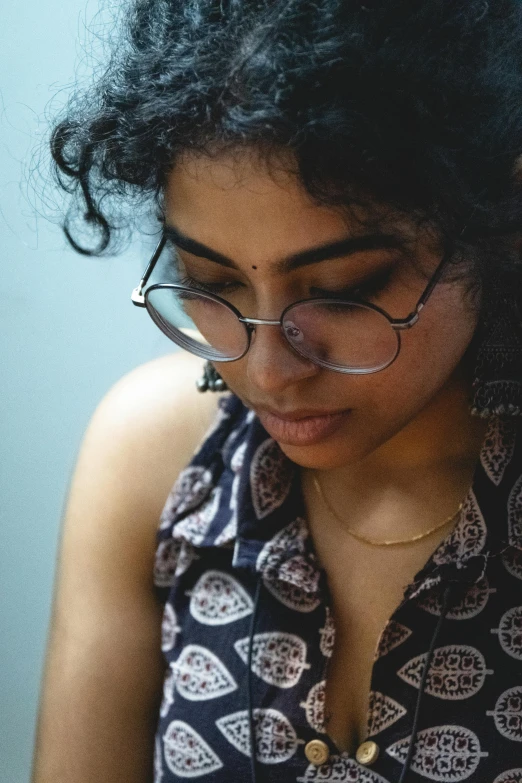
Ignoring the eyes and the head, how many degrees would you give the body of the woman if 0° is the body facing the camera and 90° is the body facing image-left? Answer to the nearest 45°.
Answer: approximately 0°
